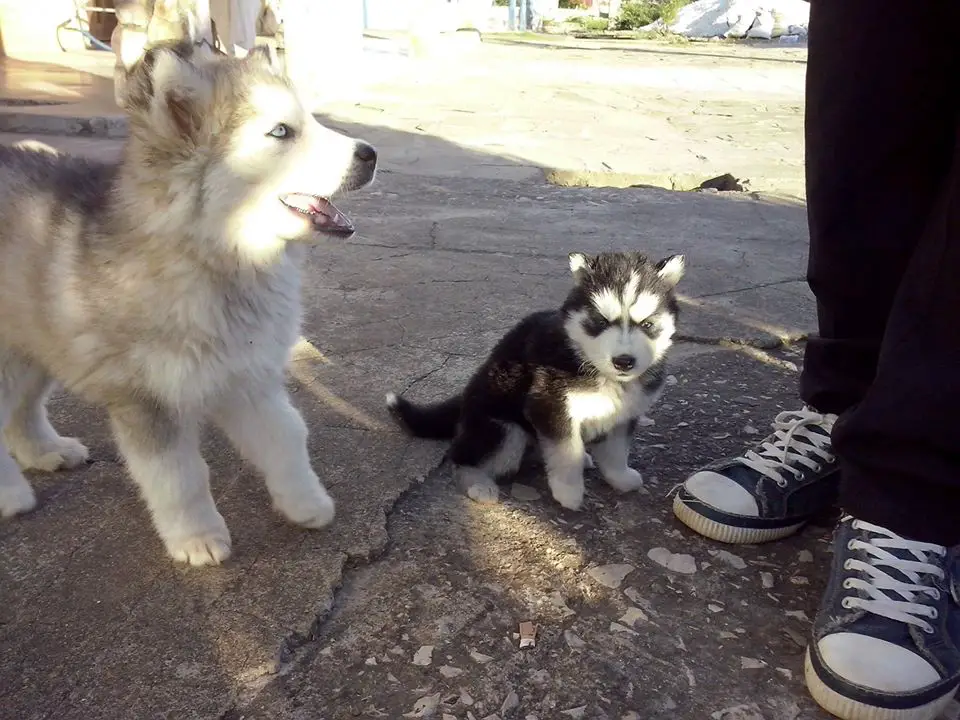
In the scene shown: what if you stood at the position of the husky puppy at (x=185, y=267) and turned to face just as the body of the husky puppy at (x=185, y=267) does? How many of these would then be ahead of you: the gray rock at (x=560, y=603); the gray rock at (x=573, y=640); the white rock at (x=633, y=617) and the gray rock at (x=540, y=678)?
4

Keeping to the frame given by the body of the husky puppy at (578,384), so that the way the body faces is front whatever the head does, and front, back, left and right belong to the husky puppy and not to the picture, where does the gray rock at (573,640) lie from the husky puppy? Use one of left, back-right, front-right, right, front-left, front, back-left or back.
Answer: front-right

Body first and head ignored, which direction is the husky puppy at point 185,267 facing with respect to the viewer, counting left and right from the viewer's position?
facing the viewer and to the right of the viewer

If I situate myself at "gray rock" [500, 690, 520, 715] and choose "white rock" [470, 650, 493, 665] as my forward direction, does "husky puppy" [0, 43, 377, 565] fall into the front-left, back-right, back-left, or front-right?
front-left

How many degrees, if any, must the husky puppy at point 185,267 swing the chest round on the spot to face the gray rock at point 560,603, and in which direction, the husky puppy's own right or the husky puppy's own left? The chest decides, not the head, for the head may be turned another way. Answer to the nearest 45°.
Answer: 0° — it already faces it

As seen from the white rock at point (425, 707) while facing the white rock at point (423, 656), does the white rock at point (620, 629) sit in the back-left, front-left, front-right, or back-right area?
front-right

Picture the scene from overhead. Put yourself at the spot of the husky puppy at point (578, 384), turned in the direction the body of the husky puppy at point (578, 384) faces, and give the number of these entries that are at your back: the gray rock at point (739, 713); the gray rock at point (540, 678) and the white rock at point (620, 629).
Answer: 0

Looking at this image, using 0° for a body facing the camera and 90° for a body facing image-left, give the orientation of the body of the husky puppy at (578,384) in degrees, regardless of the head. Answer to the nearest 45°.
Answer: approximately 315°

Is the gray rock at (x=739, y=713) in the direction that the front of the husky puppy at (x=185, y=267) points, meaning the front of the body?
yes

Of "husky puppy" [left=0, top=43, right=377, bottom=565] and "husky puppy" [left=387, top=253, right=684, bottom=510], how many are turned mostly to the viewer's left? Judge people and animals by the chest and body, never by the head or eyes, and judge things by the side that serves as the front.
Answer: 0

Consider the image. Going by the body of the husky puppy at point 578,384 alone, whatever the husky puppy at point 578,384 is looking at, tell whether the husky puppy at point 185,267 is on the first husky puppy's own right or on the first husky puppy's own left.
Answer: on the first husky puppy's own right

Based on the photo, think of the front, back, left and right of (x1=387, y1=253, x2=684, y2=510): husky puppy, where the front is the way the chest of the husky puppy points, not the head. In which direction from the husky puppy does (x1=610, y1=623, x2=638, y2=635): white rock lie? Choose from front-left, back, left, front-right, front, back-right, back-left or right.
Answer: front-right

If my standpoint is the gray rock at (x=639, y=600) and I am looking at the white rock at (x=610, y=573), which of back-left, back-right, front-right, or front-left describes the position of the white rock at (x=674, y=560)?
front-right

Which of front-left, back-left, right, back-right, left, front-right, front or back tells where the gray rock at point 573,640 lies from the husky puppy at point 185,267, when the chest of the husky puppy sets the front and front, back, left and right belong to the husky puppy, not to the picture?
front
